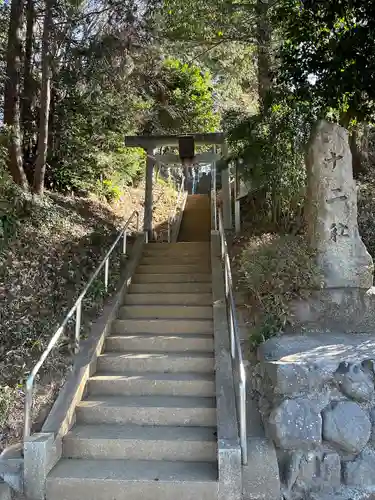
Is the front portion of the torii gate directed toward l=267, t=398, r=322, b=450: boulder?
yes

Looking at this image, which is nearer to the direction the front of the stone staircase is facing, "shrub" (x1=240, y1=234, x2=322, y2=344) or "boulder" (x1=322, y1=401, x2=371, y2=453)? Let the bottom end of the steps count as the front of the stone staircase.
the boulder

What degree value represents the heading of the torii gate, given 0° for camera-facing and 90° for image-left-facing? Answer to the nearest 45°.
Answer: approximately 0°

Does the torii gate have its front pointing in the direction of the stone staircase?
yes

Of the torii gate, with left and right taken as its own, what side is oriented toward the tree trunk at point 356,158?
left

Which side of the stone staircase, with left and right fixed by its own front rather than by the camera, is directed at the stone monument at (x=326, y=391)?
left

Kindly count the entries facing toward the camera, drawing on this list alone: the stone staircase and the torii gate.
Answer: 2

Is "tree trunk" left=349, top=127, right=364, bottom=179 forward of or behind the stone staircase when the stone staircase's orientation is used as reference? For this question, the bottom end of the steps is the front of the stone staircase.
behind
